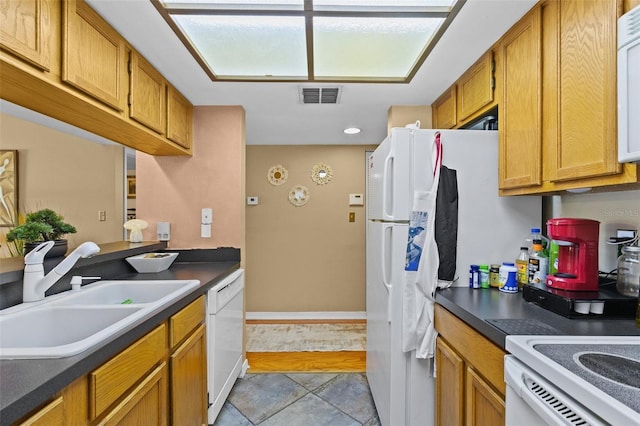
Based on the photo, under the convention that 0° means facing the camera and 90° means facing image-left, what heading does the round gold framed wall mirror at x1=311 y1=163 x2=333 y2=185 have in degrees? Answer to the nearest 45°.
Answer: approximately 0°

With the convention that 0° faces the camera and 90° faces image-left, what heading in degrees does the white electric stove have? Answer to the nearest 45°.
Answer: approximately 45°

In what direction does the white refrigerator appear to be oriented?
to the viewer's left

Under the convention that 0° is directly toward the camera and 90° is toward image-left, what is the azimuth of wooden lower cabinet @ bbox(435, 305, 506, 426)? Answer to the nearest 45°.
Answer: approximately 45°

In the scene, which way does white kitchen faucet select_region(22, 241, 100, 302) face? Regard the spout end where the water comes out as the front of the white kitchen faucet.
to the viewer's right

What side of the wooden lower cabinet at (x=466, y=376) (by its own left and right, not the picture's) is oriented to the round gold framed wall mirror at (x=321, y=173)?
right

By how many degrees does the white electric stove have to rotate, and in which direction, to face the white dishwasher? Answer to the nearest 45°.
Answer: approximately 45° to its right

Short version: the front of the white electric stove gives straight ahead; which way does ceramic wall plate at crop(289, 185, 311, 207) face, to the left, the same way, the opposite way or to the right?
to the left
